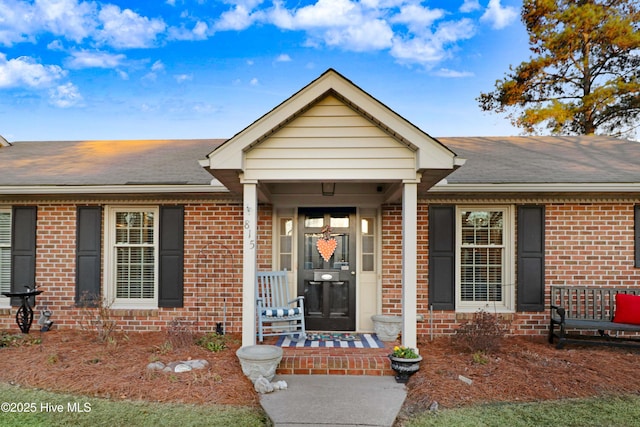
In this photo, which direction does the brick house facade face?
toward the camera

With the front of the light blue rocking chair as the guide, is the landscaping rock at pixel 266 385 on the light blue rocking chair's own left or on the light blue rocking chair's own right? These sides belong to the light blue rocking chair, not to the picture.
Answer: on the light blue rocking chair's own right

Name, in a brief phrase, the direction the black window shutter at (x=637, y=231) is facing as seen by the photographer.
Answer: facing the viewer

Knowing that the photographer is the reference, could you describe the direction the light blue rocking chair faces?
facing the viewer and to the right of the viewer

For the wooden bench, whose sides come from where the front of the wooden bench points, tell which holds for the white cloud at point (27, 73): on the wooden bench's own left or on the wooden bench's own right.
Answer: on the wooden bench's own right

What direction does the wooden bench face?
toward the camera

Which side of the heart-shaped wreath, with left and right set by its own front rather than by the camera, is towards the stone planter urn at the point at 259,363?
front

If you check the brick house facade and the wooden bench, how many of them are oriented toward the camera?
2
